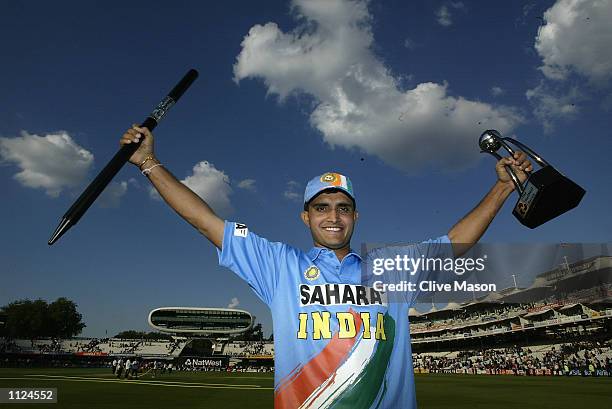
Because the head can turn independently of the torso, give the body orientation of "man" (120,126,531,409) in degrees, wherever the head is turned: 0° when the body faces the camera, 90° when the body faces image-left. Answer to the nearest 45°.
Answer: approximately 0°
